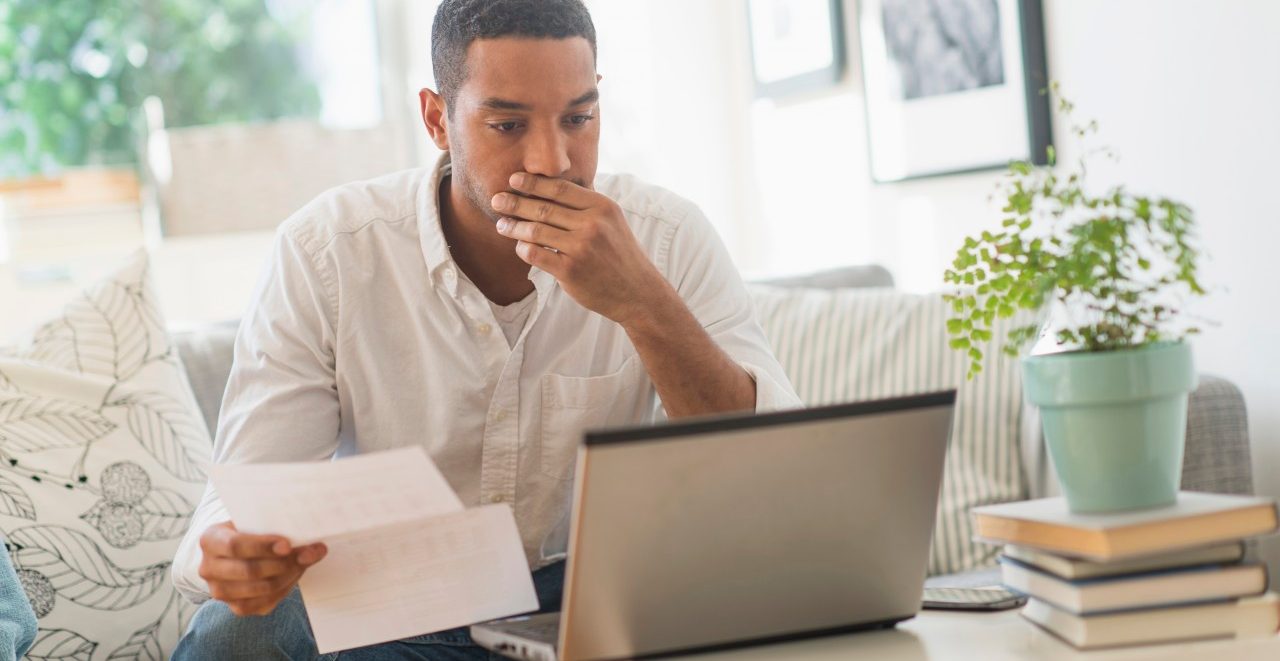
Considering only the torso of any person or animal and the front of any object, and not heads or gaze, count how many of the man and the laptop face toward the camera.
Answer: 1

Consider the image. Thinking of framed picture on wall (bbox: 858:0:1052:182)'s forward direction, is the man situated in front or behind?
in front

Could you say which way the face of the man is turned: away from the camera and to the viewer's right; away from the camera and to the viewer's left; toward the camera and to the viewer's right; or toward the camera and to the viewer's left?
toward the camera and to the viewer's right

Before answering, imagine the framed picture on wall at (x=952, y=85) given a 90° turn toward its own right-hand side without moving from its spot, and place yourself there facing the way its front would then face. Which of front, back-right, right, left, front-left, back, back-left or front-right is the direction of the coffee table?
back-left

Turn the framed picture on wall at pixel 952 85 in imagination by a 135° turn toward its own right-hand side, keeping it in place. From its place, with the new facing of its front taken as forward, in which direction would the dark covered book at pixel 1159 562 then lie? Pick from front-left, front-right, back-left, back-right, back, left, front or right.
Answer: back

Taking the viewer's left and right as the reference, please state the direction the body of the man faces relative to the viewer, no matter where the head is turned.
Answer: facing the viewer

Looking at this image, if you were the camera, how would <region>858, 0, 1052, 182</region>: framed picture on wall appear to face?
facing the viewer and to the left of the viewer

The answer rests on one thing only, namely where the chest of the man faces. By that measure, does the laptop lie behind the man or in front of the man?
in front

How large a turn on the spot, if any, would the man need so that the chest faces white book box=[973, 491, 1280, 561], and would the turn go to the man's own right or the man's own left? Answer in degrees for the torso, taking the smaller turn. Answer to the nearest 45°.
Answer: approximately 45° to the man's own left

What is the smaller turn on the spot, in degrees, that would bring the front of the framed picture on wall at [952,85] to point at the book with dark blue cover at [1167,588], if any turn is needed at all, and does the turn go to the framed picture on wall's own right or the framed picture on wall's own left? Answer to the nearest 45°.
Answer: approximately 45° to the framed picture on wall's own left

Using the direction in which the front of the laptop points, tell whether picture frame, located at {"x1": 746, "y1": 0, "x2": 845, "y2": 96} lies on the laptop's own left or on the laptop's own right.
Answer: on the laptop's own right

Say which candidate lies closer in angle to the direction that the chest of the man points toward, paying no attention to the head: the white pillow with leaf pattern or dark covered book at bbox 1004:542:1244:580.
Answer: the dark covered book

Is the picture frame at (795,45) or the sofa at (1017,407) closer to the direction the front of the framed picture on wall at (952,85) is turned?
the sofa

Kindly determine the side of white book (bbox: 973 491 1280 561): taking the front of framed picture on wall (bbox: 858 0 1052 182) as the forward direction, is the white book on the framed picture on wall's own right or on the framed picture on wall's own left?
on the framed picture on wall's own left

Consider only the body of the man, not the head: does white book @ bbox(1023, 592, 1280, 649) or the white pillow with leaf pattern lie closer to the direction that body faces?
the white book
